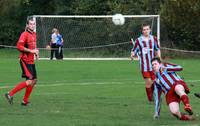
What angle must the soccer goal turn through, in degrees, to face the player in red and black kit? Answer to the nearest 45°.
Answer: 0° — it already faces them

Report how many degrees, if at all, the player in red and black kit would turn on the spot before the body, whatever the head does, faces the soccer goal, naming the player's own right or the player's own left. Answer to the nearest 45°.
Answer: approximately 135° to the player's own left

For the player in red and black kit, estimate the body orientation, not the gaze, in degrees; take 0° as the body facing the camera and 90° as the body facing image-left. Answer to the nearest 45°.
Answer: approximately 315°

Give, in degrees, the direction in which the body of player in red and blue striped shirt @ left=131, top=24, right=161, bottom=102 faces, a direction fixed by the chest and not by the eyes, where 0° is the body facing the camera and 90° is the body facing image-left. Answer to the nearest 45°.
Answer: approximately 0°

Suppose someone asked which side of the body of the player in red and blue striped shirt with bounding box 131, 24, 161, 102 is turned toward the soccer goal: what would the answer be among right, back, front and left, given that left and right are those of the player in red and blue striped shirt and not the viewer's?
back

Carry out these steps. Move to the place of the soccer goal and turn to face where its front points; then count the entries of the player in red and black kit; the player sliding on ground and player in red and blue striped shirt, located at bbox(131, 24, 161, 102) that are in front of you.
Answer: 3

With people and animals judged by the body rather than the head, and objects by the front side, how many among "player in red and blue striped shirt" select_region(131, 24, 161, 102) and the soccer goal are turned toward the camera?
2

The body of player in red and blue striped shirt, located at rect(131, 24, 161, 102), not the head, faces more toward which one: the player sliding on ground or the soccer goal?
the player sliding on ground

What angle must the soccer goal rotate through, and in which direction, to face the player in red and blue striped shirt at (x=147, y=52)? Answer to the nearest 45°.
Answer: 0° — it already faces them

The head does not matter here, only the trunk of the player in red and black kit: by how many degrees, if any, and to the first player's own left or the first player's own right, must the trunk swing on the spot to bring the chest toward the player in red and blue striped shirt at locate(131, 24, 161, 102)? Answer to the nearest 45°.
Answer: approximately 45° to the first player's own left
